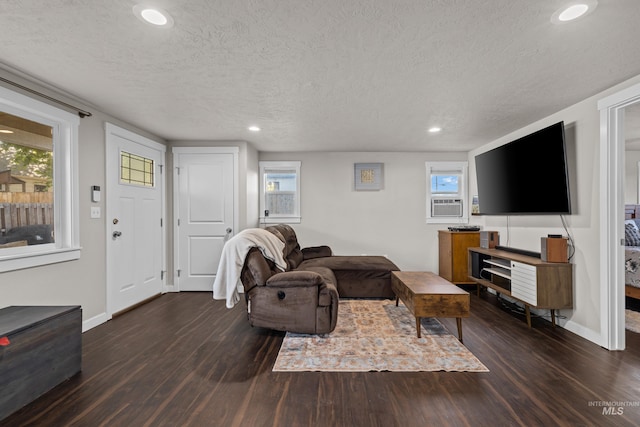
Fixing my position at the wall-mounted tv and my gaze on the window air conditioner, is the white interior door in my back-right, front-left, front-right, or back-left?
front-left

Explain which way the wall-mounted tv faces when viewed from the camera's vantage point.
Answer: facing the viewer and to the left of the viewer

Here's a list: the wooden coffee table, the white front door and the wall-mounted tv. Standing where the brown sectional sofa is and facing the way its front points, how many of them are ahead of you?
2

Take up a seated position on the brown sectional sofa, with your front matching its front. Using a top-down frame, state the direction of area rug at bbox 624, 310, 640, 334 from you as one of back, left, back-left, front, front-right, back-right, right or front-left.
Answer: front

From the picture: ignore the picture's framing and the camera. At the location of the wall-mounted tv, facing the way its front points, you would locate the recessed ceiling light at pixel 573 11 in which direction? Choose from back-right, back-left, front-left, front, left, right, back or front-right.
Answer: front-left

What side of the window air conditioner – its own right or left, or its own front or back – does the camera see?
front

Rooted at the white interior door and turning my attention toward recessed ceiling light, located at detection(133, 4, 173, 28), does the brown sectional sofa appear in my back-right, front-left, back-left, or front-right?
front-left

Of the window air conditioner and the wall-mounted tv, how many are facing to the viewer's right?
0

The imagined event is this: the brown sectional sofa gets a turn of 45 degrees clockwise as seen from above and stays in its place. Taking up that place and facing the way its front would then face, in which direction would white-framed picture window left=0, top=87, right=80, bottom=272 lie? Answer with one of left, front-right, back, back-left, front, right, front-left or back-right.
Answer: back-right

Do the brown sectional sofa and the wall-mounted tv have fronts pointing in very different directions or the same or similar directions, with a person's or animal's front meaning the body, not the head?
very different directions

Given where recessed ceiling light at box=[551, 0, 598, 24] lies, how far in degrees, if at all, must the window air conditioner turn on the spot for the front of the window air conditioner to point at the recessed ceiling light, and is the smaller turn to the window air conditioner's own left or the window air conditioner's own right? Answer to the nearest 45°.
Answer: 0° — it already faces it

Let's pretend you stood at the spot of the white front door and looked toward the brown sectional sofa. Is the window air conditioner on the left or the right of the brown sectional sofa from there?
left

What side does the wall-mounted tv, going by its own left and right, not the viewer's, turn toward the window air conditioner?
right

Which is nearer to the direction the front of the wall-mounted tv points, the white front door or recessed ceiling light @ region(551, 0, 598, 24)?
the white front door

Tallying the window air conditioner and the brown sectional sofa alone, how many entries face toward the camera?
1

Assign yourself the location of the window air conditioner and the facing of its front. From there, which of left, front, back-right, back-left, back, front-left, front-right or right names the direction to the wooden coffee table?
front
